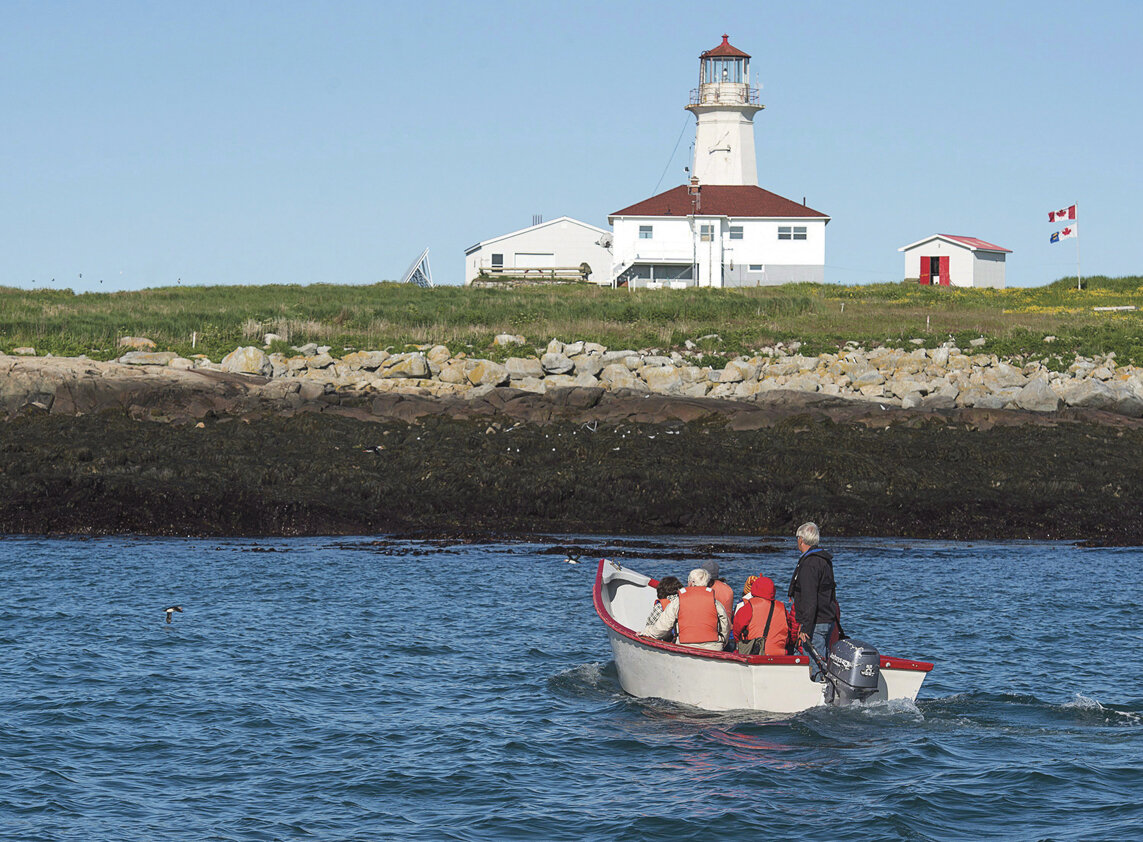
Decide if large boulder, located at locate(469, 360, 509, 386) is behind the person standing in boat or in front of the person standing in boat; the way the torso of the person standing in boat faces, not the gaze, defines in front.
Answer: in front

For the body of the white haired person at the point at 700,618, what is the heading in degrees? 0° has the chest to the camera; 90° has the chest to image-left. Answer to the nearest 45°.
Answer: approximately 180°

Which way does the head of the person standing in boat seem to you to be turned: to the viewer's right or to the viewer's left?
to the viewer's left

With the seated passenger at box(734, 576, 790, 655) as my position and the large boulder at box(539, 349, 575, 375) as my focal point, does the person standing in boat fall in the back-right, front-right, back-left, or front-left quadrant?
back-right

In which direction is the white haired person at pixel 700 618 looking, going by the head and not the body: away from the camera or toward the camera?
away from the camera

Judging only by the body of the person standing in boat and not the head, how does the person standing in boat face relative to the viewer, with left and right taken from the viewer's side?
facing away from the viewer and to the left of the viewer

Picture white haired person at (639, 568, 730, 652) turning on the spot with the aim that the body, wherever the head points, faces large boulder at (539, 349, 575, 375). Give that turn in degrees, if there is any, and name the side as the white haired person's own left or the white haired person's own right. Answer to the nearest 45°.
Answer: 0° — they already face it

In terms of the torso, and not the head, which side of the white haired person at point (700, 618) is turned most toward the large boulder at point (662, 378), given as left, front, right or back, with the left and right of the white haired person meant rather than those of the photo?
front

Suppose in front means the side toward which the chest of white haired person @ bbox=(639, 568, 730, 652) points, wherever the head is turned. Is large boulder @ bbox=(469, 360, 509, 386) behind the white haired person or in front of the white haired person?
in front

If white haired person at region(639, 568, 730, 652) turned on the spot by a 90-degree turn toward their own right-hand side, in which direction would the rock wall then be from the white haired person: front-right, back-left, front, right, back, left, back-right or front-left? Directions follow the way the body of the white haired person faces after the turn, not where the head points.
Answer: left

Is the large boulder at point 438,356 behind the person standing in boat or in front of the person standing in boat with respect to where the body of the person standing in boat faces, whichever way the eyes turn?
in front

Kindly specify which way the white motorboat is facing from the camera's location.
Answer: facing away from the viewer and to the left of the viewer

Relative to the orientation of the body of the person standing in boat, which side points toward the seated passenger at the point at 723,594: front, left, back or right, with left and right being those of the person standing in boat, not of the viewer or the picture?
front
